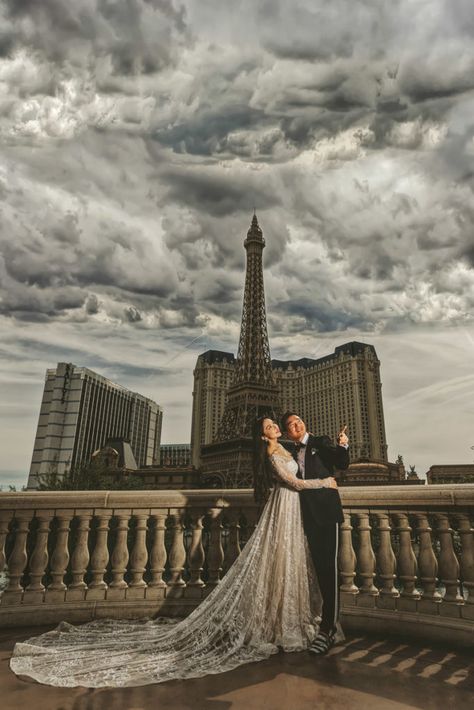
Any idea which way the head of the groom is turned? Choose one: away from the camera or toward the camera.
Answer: toward the camera

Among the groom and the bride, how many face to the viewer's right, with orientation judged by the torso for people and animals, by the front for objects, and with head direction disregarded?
1

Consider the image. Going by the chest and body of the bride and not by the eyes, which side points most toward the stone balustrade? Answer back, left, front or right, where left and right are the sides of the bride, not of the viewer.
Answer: left

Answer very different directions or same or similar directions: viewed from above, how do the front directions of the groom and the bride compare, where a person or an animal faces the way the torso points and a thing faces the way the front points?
very different directions

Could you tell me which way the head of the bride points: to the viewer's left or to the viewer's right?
to the viewer's right

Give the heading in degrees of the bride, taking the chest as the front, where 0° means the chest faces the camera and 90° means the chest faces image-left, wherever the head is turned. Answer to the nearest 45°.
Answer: approximately 270°

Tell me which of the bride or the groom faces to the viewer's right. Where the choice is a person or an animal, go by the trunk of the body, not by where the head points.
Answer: the bride

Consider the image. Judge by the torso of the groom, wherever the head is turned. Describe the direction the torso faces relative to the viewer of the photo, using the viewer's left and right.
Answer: facing the viewer and to the left of the viewer
